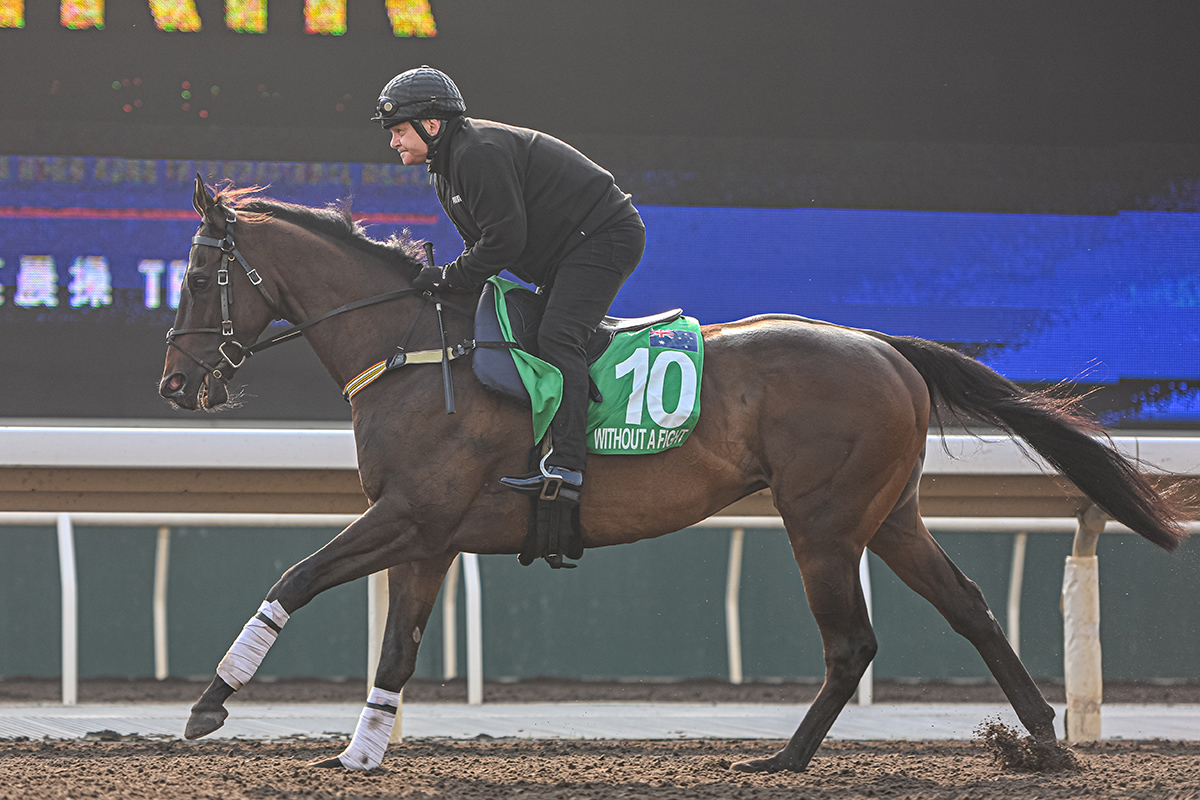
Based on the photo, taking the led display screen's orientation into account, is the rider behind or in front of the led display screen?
in front

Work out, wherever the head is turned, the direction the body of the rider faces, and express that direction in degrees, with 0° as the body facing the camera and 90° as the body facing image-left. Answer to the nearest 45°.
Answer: approximately 90°

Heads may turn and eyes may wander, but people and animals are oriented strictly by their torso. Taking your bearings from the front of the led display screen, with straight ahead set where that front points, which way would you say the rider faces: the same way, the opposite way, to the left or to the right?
to the right

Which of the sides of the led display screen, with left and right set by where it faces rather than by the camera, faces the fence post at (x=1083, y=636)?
front

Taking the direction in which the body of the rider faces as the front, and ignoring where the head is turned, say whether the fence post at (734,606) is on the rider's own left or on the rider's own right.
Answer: on the rider's own right

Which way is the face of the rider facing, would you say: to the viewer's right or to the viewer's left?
to the viewer's left

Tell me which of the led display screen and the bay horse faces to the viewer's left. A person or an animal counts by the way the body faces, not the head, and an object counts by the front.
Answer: the bay horse

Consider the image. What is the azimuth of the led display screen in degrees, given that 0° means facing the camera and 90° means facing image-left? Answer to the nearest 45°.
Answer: approximately 0°

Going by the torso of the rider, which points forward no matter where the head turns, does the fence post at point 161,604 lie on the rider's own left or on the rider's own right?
on the rider's own right

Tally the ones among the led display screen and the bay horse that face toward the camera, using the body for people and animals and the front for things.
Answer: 1

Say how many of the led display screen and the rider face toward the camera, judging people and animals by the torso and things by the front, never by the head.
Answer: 1

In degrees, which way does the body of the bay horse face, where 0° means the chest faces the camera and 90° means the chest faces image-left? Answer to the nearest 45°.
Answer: approximately 90°

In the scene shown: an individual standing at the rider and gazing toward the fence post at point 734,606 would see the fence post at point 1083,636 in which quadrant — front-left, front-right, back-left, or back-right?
front-right

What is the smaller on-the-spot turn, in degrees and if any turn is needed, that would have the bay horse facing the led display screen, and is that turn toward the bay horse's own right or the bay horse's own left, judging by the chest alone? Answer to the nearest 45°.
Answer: approximately 135° to the bay horse's own right

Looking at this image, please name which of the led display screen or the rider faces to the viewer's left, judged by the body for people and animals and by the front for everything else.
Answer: the rider
